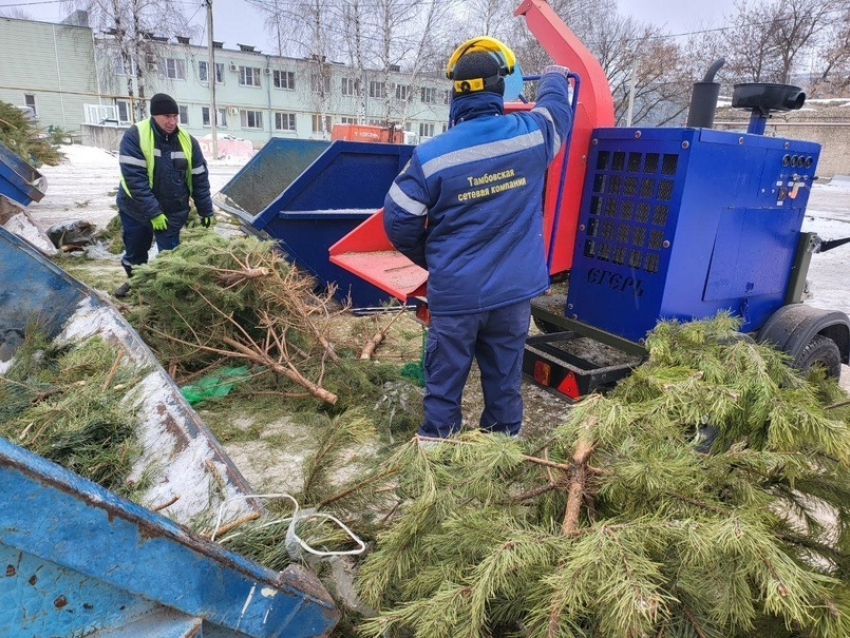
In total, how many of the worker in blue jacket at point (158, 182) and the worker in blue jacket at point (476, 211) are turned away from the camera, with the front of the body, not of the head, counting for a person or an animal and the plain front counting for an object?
1

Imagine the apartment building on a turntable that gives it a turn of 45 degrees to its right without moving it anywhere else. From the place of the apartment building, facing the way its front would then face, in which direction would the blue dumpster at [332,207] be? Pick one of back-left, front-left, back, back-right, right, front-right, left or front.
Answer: front

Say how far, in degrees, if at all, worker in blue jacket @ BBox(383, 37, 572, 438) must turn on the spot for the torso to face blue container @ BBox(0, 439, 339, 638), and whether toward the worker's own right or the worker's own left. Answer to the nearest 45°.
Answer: approximately 180°

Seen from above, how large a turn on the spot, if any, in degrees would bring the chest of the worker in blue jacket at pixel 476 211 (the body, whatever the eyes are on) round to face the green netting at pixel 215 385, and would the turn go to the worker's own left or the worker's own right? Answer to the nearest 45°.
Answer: approximately 90° to the worker's own left

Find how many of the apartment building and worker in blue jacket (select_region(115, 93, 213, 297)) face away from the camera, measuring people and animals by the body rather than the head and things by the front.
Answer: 0

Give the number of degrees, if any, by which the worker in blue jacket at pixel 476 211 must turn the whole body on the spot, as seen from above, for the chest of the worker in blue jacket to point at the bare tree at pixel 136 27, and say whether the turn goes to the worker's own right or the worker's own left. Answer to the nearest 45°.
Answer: approximately 45° to the worker's own left

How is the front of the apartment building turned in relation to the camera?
facing the viewer and to the right of the viewer

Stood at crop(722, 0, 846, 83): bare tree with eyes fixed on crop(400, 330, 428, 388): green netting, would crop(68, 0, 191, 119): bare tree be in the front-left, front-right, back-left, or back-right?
front-right

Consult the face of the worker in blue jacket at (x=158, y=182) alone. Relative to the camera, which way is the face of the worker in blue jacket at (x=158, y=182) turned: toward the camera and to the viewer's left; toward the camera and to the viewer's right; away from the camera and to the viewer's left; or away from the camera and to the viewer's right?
toward the camera and to the viewer's right

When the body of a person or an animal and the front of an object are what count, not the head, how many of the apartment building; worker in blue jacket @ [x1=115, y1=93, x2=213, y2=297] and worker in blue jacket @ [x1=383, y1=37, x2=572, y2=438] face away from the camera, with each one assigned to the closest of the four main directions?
1

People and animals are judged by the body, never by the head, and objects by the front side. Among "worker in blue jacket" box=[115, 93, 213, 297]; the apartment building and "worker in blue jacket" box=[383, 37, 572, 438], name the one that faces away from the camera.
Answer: "worker in blue jacket" box=[383, 37, 572, 438]

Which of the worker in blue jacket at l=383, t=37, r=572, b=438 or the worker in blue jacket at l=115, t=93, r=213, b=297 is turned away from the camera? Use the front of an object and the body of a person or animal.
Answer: the worker in blue jacket at l=383, t=37, r=572, b=438

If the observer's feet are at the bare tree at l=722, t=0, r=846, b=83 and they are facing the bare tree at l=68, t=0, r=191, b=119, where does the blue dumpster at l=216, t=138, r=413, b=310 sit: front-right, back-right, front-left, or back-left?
front-left

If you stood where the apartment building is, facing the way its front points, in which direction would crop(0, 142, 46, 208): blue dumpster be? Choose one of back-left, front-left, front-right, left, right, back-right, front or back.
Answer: front-right

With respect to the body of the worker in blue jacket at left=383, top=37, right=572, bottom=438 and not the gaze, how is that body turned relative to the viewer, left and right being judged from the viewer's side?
facing away from the viewer
